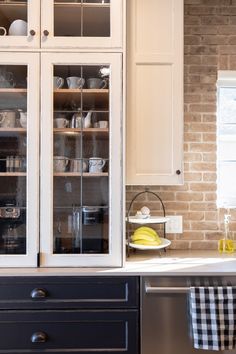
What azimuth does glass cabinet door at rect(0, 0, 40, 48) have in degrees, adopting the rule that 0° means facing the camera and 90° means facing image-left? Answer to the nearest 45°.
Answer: approximately 0°

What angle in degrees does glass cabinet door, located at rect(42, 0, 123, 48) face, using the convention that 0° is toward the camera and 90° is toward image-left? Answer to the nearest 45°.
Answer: approximately 0°

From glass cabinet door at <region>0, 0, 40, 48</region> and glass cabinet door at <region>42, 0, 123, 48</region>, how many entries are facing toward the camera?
2
